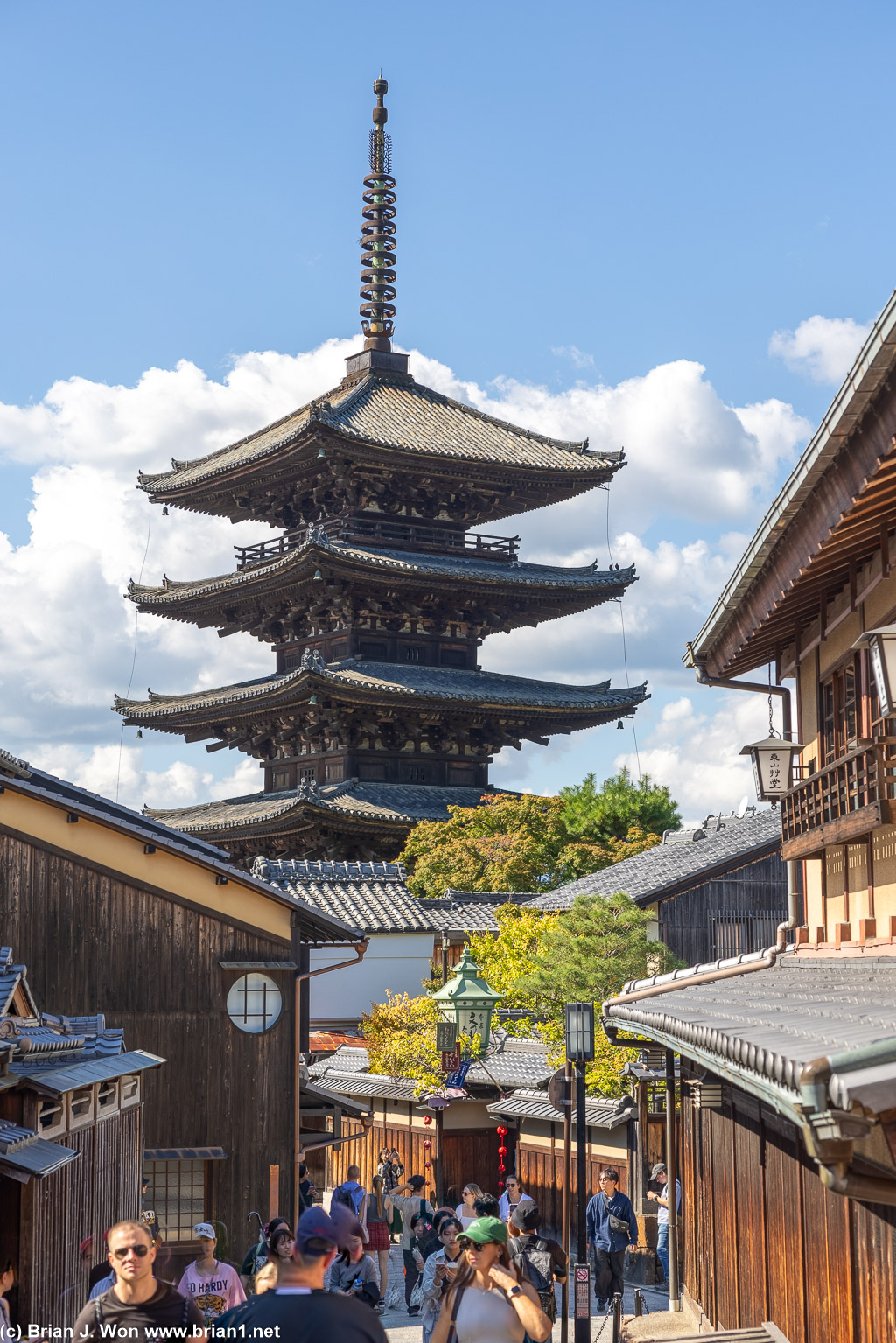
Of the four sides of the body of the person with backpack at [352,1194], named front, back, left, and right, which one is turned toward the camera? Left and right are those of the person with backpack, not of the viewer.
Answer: back

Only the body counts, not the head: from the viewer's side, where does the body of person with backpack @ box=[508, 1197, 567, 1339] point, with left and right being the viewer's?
facing away from the viewer and to the left of the viewer

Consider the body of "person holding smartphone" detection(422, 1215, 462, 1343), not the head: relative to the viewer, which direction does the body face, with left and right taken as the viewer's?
facing the viewer and to the right of the viewer

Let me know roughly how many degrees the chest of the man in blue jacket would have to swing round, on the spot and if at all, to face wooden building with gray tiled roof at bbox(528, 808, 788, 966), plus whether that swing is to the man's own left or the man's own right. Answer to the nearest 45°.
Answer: approximately 180°

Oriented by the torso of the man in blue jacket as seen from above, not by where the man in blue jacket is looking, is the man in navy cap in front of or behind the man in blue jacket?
in front

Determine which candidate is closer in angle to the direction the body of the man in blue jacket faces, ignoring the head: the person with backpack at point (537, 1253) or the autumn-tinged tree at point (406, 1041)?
the person with backpack

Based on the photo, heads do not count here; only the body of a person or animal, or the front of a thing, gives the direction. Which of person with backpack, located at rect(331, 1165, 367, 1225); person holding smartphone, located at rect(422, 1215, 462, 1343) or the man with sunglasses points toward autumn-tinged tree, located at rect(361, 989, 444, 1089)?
the person with backpack
